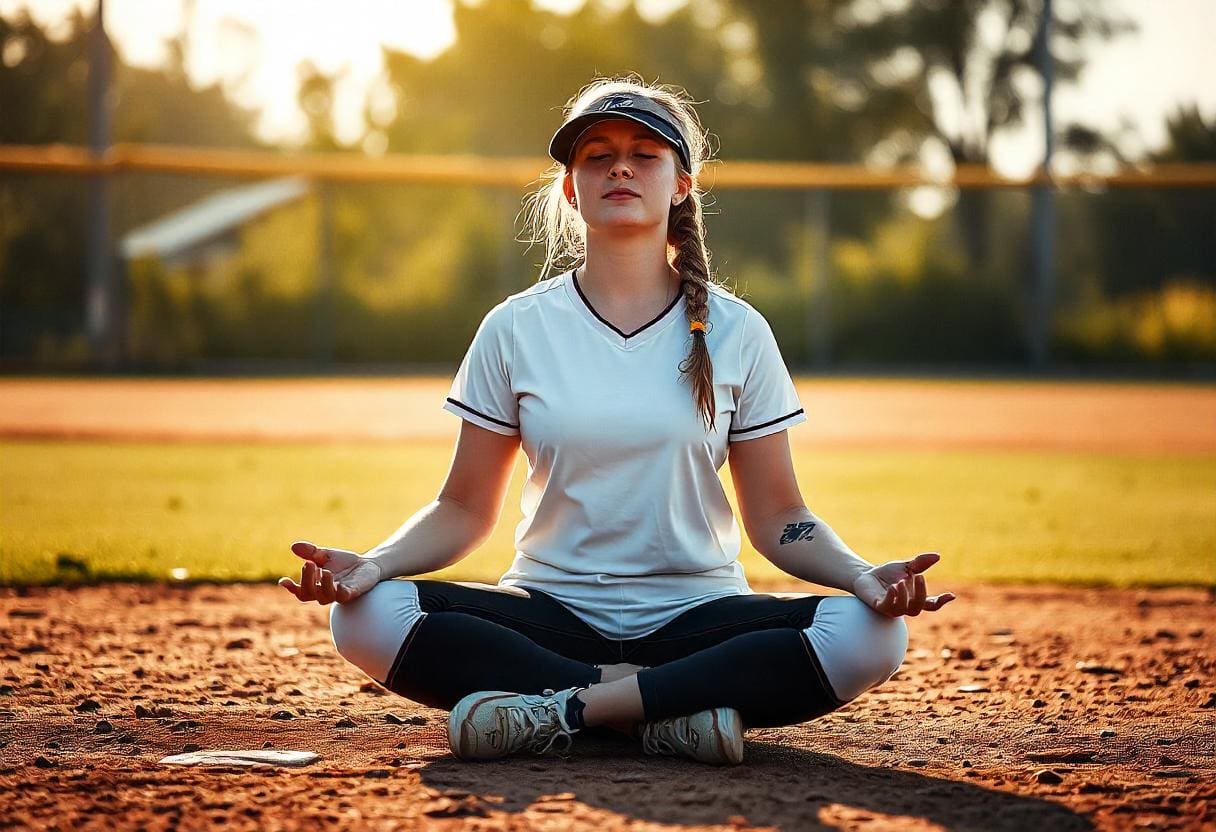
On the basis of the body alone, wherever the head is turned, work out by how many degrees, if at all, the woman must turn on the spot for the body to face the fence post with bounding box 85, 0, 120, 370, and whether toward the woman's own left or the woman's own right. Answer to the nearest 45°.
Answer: approximately 180°

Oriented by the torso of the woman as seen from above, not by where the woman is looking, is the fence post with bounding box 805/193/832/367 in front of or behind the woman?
behind

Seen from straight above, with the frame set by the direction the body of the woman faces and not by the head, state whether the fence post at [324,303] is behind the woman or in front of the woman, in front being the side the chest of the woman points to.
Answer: behind

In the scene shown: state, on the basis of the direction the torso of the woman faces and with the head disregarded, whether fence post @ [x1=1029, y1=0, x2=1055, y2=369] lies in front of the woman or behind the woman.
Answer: behind

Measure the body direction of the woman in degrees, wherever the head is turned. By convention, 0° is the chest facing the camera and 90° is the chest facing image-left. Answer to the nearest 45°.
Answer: approximately 0°
